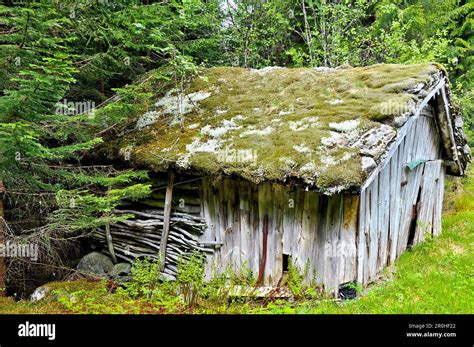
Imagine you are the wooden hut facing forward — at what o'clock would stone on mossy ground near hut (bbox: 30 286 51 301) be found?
The stone on mossy ground near hut is roughly at 4 o'clock from the wooden hut.

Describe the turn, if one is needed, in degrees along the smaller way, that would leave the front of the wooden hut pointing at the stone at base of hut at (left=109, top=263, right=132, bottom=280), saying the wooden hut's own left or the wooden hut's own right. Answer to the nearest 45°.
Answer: approximately 135° to the wooden hut's own right

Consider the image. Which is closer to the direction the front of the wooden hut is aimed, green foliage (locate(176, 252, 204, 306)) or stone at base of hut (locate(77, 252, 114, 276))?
the green foliage

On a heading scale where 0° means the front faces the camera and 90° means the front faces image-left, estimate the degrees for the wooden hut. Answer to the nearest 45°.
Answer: approximately 315°
